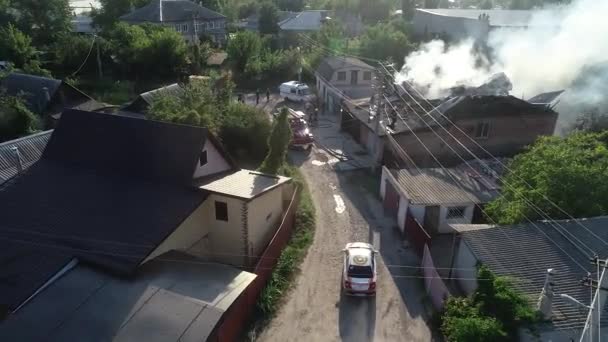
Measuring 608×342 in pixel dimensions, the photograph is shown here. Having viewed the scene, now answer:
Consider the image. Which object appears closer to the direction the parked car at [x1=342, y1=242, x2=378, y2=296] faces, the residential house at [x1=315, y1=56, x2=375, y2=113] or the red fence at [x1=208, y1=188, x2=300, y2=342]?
the residential house

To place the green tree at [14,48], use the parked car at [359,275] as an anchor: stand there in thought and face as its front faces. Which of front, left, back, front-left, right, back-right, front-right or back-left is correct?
front-left

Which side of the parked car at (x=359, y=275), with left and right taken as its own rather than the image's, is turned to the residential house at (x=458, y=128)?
front

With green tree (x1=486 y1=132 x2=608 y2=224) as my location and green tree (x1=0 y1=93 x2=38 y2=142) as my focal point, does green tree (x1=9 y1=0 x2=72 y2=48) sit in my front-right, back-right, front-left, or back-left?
front-right

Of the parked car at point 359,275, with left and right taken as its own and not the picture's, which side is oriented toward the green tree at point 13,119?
left

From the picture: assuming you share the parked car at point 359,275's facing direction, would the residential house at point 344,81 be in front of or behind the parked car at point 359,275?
in front

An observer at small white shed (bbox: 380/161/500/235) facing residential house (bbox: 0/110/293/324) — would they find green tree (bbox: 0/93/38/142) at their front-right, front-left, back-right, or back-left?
front-right

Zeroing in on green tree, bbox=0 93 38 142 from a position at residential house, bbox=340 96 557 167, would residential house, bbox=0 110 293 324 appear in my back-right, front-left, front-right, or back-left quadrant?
front-left

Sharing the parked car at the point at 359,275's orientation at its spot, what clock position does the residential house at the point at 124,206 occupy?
The residential house is roughly at 9 o'clock from the parked car.

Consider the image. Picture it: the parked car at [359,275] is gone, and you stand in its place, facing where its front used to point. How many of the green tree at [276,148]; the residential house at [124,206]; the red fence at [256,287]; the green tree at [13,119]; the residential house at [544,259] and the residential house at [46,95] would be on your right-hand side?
1

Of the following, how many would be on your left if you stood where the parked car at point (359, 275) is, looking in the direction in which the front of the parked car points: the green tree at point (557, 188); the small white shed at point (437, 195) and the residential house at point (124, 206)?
1

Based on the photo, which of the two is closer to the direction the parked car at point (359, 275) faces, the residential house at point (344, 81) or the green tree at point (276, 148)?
the residential house

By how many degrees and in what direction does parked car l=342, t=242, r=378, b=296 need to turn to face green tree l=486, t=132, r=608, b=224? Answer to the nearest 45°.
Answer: approximately 90° to its right

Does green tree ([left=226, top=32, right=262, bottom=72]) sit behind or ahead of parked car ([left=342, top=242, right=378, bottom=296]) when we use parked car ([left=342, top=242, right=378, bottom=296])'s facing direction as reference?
ahead

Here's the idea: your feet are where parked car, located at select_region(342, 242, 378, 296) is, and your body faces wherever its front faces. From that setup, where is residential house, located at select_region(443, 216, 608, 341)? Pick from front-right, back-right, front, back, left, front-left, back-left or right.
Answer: right

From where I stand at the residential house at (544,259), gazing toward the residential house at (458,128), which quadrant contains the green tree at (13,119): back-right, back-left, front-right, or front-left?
front-left

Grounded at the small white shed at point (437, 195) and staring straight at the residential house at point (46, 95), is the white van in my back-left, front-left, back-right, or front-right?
front-right

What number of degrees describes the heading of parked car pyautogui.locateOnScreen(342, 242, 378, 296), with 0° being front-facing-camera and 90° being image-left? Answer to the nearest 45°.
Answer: approximately 180°
